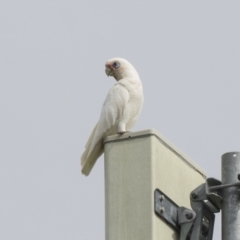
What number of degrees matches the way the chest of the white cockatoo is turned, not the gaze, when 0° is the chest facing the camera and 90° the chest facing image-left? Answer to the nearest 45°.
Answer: approximately 270°
